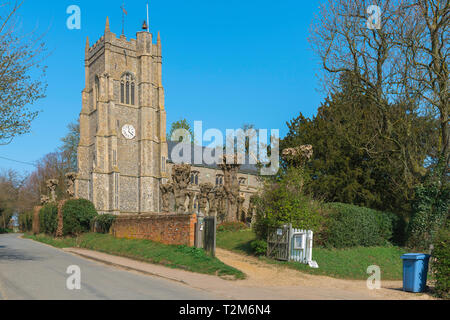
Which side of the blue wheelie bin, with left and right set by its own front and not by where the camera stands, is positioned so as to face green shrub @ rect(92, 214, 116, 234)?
right

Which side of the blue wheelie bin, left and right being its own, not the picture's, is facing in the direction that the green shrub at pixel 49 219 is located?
right

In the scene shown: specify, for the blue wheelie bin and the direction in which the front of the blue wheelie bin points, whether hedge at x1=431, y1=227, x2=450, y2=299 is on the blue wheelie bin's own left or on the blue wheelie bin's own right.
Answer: on the blue wheelie bin's own left

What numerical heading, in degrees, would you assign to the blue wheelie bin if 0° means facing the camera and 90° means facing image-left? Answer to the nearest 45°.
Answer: approximately 45°

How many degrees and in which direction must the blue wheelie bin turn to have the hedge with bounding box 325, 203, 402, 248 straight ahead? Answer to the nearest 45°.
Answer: approximately 135° to its right

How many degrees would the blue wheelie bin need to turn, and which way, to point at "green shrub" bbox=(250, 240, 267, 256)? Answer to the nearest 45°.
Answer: approximately 90° to its right
